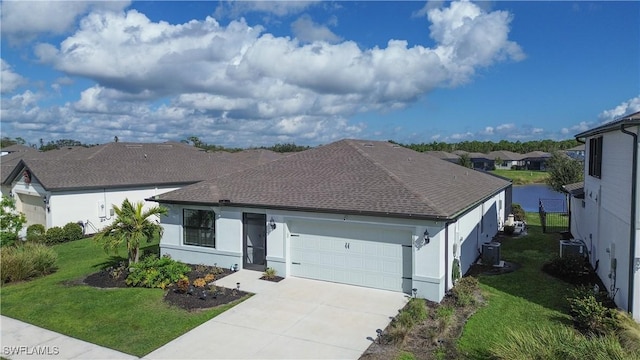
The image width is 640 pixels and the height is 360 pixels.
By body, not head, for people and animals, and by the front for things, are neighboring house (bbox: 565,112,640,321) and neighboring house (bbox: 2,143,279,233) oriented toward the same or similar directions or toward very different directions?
same or similar directions

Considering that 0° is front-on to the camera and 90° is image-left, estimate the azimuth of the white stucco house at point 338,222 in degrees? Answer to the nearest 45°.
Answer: approximately 45°

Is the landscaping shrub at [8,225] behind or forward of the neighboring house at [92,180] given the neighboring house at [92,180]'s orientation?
forward

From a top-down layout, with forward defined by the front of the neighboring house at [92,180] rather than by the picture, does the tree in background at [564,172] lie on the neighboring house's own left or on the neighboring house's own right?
on the neighboring house's own left

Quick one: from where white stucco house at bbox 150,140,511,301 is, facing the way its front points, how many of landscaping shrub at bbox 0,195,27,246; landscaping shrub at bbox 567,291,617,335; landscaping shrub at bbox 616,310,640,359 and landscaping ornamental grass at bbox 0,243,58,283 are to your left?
2

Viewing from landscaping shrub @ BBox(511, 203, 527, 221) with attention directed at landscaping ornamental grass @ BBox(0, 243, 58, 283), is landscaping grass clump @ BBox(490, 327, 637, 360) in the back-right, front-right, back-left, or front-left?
front-left

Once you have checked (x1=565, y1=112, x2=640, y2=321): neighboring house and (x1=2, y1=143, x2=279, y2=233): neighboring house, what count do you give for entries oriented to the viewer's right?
0

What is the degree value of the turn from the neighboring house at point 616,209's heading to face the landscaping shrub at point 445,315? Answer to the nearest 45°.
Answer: approximately 45° to its right

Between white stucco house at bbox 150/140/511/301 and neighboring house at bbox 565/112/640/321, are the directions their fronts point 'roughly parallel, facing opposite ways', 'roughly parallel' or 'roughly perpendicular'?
roughly parallel

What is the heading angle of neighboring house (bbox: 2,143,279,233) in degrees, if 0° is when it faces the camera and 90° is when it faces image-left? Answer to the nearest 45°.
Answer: approximately 45°

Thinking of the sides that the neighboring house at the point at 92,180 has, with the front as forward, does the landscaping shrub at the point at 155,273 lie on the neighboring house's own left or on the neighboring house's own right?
on the neighboring house's own left

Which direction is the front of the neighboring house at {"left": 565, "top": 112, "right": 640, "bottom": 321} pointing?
toward the camera

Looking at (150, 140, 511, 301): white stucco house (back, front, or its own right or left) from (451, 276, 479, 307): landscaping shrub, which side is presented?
left

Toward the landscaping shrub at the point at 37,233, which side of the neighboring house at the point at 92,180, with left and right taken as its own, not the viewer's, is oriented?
front

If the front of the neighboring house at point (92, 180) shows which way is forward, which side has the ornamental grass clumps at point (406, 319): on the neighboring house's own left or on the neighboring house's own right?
on the neighboring house's own left

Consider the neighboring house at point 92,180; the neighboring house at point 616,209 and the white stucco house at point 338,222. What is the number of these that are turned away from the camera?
0
